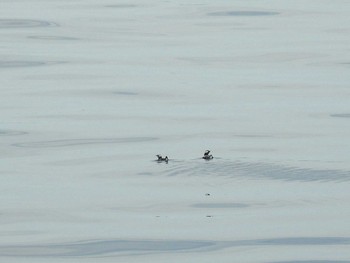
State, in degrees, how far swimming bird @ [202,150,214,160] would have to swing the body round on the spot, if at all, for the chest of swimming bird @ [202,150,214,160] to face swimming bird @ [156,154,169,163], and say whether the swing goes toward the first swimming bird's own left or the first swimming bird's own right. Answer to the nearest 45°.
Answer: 0° — it already faces it

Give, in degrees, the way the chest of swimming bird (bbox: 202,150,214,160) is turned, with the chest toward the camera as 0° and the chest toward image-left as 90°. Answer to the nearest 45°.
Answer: approximately 90°
